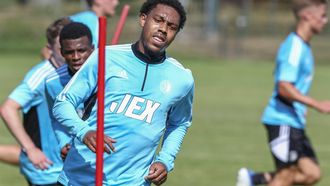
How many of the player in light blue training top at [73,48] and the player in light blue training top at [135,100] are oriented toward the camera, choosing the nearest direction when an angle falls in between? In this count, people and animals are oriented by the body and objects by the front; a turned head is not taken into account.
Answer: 2

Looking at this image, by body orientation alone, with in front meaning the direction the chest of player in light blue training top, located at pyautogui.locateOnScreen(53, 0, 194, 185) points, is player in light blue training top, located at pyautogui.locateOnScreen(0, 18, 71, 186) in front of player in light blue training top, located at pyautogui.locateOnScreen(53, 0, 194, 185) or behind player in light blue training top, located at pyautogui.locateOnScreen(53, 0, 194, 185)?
behind

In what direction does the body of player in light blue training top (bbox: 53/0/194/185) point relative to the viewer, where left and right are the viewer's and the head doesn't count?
facing the viewer

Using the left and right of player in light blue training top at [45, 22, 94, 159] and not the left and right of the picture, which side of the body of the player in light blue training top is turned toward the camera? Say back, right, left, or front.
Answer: front
